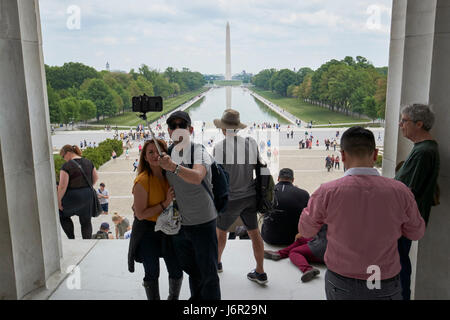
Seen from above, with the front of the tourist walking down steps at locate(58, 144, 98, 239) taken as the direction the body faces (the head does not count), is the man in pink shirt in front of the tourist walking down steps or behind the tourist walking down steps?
behind

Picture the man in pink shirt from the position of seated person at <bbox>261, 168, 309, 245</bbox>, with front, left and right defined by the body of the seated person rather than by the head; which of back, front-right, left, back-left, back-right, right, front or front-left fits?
back

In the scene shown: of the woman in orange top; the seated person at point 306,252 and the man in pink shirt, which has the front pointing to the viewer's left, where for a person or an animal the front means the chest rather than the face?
the seated person

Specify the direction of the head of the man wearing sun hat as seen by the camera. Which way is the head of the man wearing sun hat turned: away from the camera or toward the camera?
away from the camera

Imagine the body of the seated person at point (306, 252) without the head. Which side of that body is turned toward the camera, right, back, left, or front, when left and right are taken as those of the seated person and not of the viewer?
left

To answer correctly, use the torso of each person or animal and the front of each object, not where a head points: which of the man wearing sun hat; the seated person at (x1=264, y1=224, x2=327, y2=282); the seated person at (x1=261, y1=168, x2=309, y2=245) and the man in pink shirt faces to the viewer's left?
the seated person at (x1=264, y1=224, x2=327, y2=282)

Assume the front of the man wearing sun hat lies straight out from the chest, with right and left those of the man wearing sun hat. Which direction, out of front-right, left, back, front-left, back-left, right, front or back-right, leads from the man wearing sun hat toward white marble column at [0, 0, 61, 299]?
left

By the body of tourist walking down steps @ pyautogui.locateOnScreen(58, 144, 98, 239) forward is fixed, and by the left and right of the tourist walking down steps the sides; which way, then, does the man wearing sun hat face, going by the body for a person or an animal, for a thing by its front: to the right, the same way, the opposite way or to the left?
the same way

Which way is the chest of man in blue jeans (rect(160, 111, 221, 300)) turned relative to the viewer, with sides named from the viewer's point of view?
facing the viewer and to the left of the viewer

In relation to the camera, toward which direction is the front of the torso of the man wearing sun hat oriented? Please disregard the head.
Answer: away from the camera

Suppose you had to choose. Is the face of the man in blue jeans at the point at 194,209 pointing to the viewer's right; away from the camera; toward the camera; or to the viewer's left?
toward the camera

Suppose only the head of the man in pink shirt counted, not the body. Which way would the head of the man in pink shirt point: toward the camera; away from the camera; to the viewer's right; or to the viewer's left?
away from the camera

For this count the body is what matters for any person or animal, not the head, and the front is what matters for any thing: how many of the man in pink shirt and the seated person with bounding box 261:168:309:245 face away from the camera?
2

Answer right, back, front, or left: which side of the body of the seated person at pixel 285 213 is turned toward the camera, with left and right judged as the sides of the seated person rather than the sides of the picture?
back

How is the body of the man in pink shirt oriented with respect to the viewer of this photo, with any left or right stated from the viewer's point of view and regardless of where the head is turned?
facing away from the viewer

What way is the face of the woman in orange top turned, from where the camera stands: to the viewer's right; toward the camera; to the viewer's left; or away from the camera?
toward the camera
